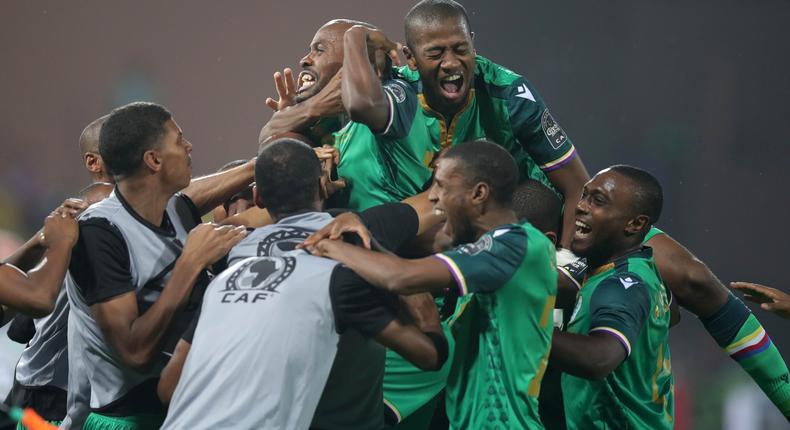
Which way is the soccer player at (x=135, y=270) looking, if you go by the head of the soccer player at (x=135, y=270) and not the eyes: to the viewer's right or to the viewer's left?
to the viewer's right

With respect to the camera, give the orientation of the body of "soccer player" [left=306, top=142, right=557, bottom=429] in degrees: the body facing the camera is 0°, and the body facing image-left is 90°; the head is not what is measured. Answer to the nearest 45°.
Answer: approximately 90°

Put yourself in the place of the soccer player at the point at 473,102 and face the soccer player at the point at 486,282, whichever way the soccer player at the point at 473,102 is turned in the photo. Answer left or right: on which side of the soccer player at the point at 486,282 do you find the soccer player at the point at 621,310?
left

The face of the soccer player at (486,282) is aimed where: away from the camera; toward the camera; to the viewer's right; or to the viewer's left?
to the viewer's left

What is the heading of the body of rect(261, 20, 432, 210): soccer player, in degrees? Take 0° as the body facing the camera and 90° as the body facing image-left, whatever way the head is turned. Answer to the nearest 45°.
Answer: approximately 45°

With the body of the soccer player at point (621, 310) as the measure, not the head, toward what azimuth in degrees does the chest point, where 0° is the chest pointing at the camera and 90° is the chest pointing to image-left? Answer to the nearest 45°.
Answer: approximately 90°

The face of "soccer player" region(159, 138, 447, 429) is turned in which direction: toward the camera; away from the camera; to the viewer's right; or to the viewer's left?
away from the camera

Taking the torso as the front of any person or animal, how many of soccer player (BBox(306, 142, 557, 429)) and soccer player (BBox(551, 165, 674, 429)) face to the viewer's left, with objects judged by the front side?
2
